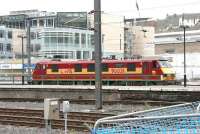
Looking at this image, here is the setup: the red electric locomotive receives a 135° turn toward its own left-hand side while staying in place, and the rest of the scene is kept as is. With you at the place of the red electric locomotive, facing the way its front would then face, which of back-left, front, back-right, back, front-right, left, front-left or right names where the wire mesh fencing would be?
back-left

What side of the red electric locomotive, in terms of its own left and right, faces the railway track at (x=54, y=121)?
right

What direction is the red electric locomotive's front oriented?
to the viewer's right

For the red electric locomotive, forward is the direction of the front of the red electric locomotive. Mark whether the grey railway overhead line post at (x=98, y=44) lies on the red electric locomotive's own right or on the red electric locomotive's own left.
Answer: on the red electric locomotive's own right
